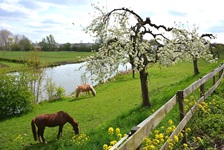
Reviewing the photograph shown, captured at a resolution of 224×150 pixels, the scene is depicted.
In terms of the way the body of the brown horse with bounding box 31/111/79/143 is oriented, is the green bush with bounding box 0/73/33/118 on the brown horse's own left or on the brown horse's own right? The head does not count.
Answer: on the brown horse's own left

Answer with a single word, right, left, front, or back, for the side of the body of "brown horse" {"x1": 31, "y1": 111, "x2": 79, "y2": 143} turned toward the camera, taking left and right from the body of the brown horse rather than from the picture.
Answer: right
